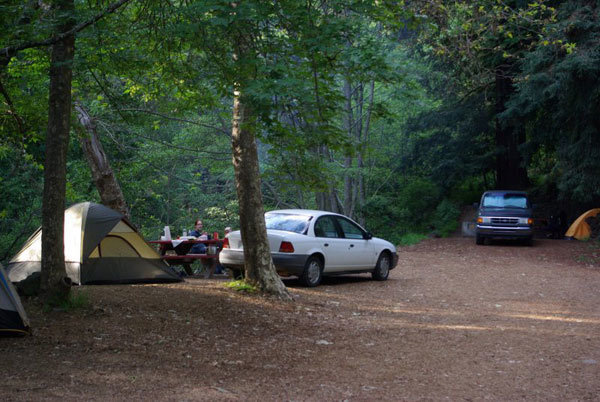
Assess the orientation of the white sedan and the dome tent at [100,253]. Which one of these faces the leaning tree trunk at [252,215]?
the dome tent

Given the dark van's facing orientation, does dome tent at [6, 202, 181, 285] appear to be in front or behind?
in front

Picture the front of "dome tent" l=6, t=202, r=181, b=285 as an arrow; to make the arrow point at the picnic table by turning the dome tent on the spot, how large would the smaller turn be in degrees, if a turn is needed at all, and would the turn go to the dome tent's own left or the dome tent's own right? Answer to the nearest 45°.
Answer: approximately 90° to the dome tent's own left

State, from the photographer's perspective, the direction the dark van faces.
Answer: facing the viewer

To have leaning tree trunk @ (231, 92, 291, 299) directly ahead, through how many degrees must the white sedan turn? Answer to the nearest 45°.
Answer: approximately 135° to its right

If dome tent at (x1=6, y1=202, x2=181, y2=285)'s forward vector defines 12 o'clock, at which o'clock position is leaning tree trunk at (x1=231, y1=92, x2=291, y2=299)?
The leaning tree trunk is roughly at 12 o'clock from the dome tent.

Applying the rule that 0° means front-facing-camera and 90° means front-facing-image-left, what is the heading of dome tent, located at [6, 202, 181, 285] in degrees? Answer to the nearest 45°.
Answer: approximately 315°

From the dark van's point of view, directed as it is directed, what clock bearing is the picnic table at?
The picnic table is roughly at 1 o'clock from the dark van.

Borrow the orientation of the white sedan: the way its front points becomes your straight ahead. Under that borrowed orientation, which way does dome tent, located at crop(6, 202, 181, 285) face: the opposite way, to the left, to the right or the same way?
to the right

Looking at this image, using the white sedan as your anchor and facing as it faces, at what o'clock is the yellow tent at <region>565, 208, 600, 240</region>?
The yellow tent is roughly at 12 o'clock from the white sedan.

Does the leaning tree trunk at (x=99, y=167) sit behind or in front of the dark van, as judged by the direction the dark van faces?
in front

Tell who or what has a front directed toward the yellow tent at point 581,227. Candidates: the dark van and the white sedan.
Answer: the white sedan

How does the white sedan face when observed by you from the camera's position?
facing away from the viewer and to the right of the viewer

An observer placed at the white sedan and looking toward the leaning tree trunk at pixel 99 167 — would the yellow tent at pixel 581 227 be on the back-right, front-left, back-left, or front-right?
back-right

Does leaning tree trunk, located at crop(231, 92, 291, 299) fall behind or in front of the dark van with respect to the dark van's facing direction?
in front
